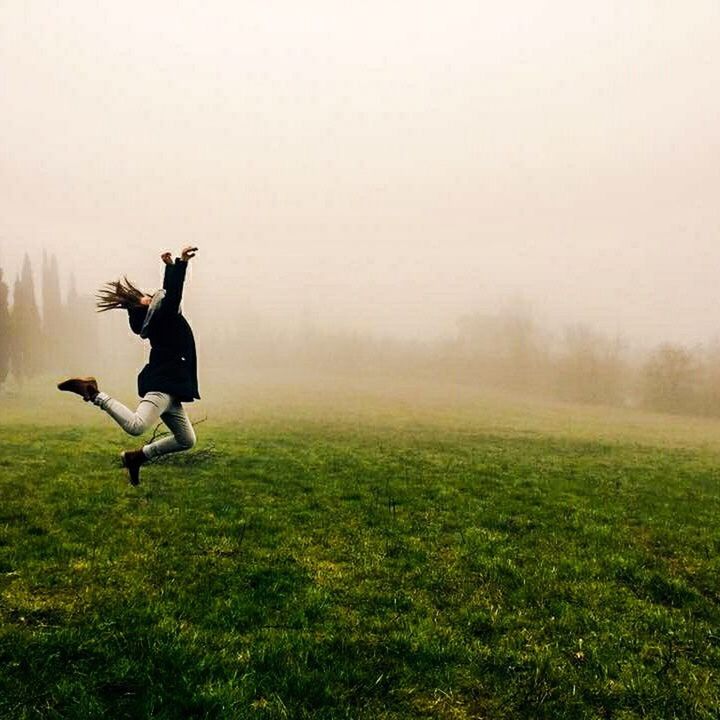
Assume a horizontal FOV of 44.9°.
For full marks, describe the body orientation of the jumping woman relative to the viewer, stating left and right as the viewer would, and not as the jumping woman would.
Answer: facing to the right of the viewer

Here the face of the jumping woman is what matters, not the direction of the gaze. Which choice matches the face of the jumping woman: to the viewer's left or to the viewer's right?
to the viewer's right
